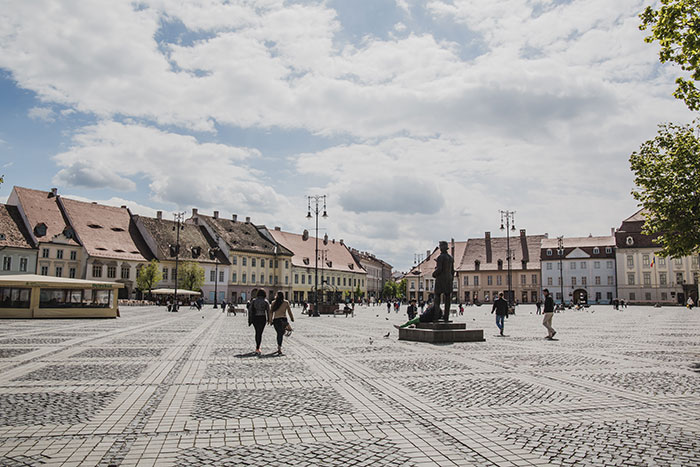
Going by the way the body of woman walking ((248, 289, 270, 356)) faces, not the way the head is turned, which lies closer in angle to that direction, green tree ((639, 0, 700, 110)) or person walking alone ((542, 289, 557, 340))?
the person walking alone

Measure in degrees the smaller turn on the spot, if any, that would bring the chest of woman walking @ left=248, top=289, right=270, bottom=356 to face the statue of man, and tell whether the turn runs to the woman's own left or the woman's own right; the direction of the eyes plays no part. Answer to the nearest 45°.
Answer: approximately 45° to the woman's own right

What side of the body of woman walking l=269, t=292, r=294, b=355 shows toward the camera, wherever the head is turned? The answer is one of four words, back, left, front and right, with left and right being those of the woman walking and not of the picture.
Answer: back

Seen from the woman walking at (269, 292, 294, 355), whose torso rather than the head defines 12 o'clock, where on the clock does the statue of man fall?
The statue of man is roughly at 2 o'clock from the woman walking.

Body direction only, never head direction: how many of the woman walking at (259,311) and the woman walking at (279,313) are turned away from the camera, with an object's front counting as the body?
2

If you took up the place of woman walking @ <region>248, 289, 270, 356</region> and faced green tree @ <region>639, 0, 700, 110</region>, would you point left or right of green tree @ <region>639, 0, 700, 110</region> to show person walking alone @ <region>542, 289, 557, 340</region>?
left

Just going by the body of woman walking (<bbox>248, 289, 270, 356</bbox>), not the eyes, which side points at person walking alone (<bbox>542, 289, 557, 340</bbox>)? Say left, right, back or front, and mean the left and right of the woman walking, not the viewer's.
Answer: right

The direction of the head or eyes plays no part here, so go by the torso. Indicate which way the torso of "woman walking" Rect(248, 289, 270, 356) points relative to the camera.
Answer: away from the camera

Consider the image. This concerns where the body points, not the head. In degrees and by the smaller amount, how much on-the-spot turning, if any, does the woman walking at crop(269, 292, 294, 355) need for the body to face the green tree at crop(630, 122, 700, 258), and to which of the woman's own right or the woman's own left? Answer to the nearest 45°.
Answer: approximately 90° to the woman's own right
